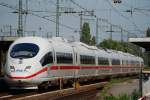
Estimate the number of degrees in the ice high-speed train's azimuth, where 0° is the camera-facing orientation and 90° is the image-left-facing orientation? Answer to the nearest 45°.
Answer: approximately 45°
